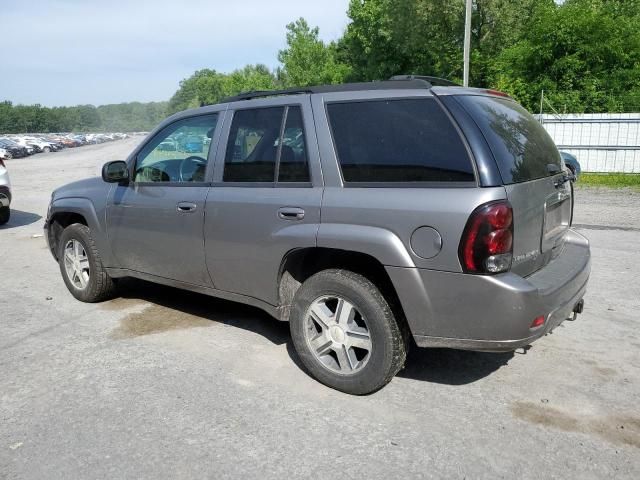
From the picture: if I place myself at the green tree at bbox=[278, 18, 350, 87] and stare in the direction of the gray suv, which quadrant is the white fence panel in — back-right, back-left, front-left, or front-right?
front-left

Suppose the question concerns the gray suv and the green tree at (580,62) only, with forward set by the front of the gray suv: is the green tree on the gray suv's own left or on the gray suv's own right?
on the gray suv's own right

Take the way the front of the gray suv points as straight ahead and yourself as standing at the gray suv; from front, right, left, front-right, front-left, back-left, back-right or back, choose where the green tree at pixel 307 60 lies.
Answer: front-right

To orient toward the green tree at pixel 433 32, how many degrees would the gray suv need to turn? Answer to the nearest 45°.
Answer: approximately 45° to its right

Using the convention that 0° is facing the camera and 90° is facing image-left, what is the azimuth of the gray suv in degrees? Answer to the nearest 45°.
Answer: approximately 135°

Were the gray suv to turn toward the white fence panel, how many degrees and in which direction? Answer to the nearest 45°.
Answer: approximately 90° to its right
